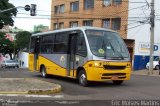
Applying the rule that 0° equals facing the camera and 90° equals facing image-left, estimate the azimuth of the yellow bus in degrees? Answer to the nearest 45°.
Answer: approximately 315°

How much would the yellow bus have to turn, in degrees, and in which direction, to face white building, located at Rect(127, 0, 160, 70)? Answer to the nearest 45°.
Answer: approximately 135° to its left
